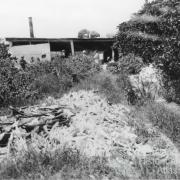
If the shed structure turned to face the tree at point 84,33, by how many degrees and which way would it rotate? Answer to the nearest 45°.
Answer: approximately 180°

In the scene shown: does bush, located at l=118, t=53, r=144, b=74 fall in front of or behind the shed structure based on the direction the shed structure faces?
in front

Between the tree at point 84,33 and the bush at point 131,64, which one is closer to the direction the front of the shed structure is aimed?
the bush

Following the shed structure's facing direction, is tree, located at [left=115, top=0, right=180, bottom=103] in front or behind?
in front

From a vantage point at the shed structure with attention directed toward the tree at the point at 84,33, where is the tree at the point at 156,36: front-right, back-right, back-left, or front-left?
back-right

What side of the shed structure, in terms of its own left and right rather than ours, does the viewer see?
front
